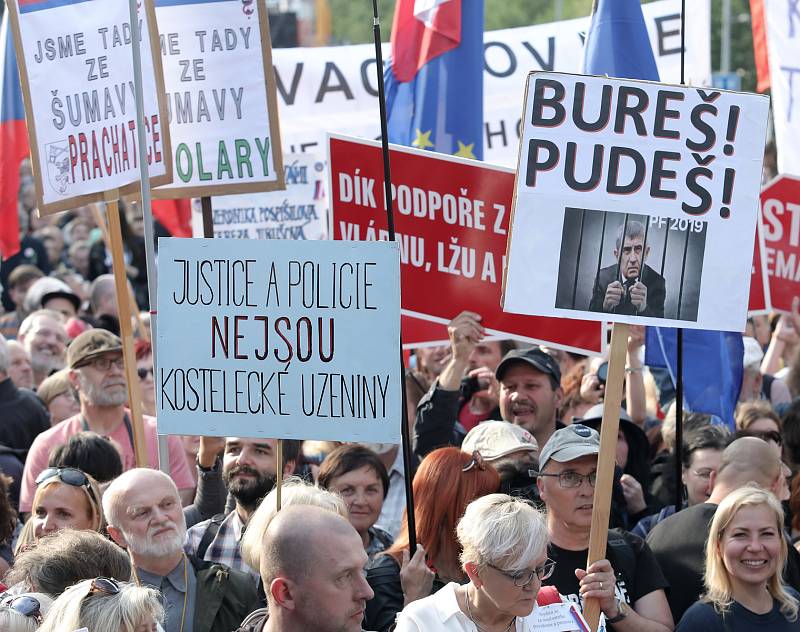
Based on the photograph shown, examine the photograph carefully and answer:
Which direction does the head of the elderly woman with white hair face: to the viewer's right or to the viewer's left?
to the viewer's right

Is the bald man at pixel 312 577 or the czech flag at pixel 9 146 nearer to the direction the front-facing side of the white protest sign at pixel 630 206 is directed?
the bald man

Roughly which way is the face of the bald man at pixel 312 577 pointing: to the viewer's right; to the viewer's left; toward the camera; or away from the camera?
to the viewer's right

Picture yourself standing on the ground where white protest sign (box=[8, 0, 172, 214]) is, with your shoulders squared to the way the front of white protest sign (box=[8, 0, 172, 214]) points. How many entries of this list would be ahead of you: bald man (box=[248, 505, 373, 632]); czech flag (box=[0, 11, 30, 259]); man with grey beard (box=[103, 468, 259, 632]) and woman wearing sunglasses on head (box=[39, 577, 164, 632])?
3

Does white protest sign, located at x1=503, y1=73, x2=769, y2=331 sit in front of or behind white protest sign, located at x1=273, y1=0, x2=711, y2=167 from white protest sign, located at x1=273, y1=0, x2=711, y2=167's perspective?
in front

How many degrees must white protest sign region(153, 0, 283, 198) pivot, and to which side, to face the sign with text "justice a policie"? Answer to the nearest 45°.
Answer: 0° — it already faces it
